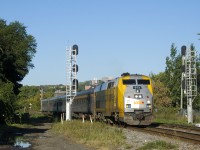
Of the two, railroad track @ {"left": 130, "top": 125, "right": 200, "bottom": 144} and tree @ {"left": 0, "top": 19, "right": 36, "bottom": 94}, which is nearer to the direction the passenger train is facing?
the railroad track

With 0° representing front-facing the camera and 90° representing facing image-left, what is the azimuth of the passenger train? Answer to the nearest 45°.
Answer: approximately 315°
